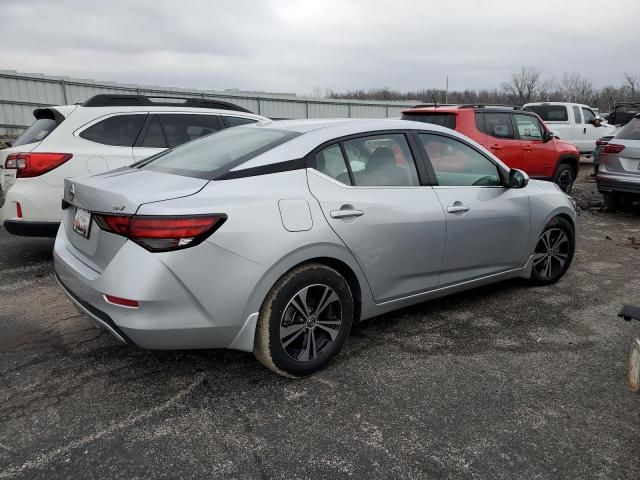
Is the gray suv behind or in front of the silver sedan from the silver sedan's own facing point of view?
in front

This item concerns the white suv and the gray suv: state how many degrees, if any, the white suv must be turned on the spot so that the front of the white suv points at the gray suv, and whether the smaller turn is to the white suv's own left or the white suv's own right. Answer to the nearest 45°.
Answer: approximately 45° to the white suv's own right

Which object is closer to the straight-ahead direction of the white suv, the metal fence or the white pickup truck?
the white pickup truck

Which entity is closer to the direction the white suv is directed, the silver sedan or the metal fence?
the metal fence

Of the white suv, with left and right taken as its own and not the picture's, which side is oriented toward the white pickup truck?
front

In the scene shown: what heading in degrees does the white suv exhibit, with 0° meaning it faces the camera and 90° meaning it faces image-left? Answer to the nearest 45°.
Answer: approximately 225°

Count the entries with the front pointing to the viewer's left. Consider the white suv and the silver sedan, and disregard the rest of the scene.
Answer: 0

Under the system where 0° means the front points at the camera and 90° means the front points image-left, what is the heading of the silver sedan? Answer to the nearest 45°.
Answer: approximately 225°

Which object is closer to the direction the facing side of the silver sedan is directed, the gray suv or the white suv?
the gray suv

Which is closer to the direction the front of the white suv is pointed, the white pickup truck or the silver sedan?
the white pickup truck
